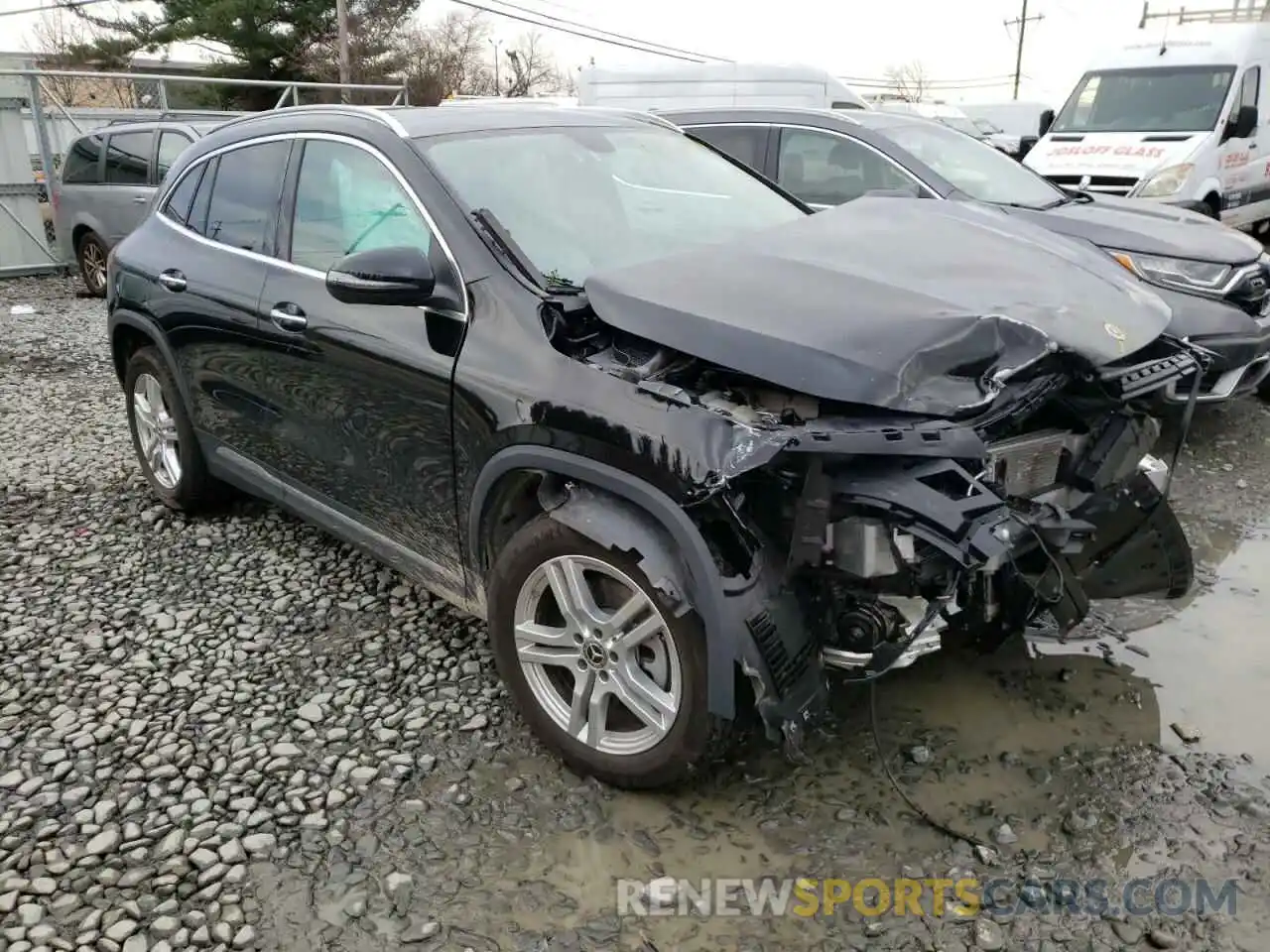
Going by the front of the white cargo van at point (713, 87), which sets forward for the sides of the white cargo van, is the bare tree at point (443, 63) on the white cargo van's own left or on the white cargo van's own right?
on the white cargo van's own left

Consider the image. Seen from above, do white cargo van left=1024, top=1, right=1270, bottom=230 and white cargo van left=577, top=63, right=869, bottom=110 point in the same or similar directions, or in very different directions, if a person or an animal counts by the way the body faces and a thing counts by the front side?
very different directions

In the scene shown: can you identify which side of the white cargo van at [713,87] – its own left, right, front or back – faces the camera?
right

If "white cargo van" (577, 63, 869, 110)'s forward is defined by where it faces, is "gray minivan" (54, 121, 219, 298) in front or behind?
behind

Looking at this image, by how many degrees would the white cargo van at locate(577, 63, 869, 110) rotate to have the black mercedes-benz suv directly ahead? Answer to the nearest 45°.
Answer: approximately 90° to its right

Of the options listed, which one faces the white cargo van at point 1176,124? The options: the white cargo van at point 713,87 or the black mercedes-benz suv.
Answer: the white cargo van at point 713,87

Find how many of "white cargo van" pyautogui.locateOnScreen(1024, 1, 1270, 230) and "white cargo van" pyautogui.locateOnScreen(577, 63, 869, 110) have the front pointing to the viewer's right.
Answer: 1

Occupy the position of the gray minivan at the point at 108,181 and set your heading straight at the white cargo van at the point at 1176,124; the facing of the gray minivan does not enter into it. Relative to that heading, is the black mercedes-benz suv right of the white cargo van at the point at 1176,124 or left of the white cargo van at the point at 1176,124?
right

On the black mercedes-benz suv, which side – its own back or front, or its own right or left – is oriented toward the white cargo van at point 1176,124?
left

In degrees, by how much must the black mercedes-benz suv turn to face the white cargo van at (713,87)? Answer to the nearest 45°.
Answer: approximately 135° to its left

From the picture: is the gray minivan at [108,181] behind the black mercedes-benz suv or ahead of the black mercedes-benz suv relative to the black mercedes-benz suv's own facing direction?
behind
